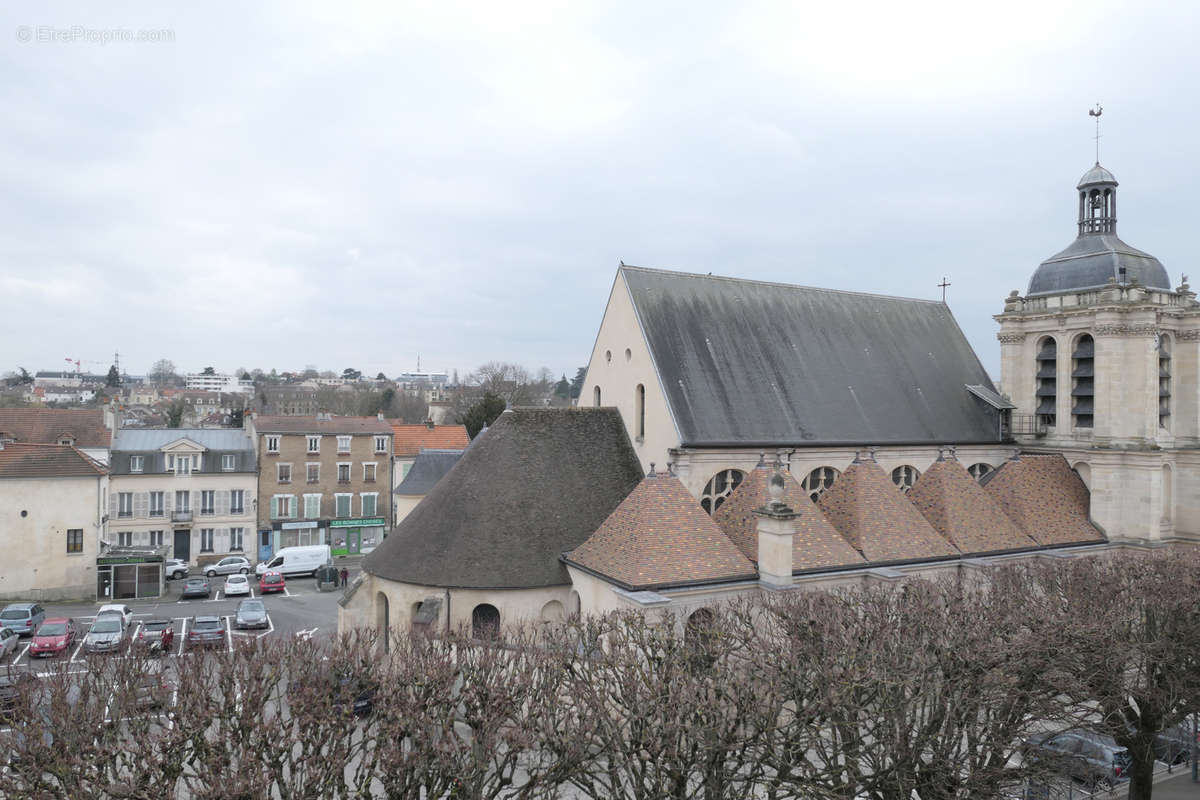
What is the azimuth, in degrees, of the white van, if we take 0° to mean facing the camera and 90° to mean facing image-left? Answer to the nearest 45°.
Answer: approximately 90°

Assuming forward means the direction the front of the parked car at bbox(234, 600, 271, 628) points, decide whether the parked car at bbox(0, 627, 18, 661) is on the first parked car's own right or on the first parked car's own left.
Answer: on the first parked car's own right

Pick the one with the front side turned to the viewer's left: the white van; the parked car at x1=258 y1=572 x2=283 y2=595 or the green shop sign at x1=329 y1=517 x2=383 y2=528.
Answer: the white van

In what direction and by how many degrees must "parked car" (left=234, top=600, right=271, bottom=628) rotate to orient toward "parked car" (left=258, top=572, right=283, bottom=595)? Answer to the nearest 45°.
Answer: approximately 180°

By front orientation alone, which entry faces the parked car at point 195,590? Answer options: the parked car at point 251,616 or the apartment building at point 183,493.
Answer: the apartment building

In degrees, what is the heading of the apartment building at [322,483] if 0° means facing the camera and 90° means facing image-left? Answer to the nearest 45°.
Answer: approximately 0°

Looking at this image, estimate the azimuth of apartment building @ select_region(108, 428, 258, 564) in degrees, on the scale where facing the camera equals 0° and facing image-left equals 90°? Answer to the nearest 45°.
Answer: approximately 0°
